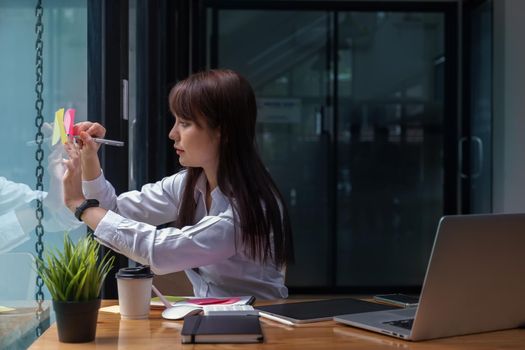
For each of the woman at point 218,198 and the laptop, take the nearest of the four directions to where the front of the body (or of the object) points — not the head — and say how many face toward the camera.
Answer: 0

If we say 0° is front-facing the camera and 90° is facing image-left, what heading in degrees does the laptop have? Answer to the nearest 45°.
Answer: approximately 135°

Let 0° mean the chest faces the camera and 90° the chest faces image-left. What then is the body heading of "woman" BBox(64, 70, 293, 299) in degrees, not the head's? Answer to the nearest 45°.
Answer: approximately 90°

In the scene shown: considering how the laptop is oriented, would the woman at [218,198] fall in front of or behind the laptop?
in front

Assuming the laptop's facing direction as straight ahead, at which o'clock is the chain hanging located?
The chain hanging is roughly at 11 o'clock from the laptop.

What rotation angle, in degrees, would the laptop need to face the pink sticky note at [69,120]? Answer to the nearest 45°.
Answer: approximately 45° to its left

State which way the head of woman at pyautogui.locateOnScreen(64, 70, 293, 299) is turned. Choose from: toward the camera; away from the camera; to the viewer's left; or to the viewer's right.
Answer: to the viewer's left
